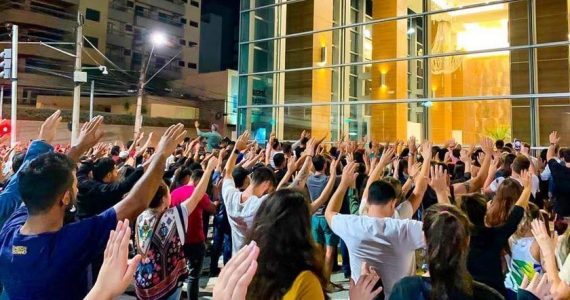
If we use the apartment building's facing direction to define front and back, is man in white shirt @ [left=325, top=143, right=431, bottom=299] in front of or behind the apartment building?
in front

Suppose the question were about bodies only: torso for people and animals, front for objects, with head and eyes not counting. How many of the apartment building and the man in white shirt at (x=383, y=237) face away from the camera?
1

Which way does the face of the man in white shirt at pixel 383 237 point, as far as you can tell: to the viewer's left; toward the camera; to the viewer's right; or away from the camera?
away from the camera

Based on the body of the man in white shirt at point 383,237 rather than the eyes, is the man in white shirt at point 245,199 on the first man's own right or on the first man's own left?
on the first man's own left

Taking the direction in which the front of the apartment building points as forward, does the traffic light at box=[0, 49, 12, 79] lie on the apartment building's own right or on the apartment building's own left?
on the apartment building's own right

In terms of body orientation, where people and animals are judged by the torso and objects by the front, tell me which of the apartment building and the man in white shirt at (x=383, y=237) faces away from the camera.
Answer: the man in white shirt

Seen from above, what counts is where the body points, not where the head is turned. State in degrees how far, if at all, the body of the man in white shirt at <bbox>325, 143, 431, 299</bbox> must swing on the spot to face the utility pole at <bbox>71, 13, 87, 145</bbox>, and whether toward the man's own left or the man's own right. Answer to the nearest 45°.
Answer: approximately 45° to the man's own left

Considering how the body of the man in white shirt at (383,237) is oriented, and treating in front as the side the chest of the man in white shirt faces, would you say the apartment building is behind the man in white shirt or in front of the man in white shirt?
in front

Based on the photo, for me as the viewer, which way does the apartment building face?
facing the viewer and to the right of the viewer

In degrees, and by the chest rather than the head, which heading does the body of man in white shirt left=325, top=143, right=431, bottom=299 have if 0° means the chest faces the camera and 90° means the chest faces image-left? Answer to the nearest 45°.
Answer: approximately 180°

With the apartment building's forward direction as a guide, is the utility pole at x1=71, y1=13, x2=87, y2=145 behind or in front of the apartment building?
in front
